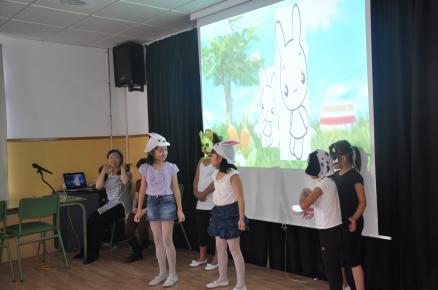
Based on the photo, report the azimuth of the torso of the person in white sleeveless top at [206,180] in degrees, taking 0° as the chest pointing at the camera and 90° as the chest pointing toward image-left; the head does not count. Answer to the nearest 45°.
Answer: approximately 45°

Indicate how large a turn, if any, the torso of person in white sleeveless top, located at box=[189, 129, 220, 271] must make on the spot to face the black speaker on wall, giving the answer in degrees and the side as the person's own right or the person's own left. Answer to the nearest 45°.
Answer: approximately 90° to the person's own right

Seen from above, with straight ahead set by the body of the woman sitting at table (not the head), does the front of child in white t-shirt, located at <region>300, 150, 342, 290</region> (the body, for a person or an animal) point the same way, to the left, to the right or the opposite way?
to the right

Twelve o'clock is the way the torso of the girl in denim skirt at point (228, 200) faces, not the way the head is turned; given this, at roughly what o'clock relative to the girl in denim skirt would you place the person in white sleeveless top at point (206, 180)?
The person in white sleeveless top is roughly at 4 o'clock from the girl in denim skirt.

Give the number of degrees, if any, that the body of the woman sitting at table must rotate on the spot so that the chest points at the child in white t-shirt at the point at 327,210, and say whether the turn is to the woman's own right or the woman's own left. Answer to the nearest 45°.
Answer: approximately 90° to the woman's own left

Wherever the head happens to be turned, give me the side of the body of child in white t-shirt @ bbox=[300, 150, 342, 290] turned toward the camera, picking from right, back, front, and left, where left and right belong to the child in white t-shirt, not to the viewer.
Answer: left

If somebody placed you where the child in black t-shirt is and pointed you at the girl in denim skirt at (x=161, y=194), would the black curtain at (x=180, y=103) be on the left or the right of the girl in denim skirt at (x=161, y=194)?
right

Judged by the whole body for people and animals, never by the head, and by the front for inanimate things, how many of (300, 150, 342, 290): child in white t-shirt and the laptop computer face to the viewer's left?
1

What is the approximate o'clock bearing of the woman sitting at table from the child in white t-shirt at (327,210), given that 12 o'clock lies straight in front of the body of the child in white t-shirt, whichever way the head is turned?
The woman sitting at table is roughly at 1 o'clock from the child in white t-shirt.

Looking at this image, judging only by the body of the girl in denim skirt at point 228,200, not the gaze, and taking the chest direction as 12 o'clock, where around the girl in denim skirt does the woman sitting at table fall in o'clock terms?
The woman sitting at table is roughly at 3 o'clock from the girl in denim skirt.
